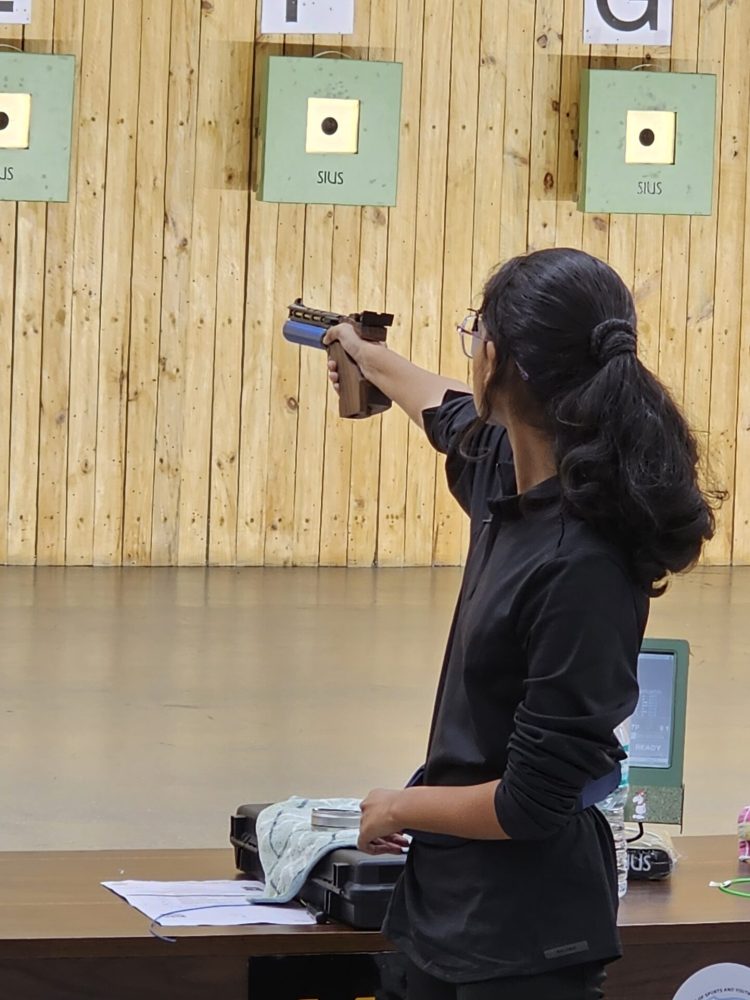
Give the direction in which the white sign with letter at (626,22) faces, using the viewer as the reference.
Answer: facing the viewer

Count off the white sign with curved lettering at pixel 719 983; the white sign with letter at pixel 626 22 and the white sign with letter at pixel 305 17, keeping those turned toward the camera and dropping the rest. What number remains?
3

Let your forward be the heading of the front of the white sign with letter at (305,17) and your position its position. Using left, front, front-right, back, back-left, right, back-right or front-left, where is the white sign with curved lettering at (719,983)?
front

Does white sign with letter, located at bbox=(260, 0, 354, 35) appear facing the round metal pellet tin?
yes

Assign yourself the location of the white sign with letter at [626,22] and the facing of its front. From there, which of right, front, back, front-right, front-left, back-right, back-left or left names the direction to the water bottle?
front

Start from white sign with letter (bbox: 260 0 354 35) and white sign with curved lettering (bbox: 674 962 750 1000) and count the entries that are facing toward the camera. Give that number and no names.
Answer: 2

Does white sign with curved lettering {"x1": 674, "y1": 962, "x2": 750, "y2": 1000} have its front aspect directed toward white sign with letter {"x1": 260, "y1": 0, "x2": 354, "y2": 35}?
no

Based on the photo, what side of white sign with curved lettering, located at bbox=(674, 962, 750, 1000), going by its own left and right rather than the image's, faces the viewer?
front

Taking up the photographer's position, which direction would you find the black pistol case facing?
facing the viewer and to the left of the viewer

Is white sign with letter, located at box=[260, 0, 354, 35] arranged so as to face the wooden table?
yes

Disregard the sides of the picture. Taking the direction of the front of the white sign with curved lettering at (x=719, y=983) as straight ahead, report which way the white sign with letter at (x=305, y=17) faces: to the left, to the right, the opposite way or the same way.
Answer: the same way

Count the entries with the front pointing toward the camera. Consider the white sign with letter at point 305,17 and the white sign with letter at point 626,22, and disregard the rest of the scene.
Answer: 2
